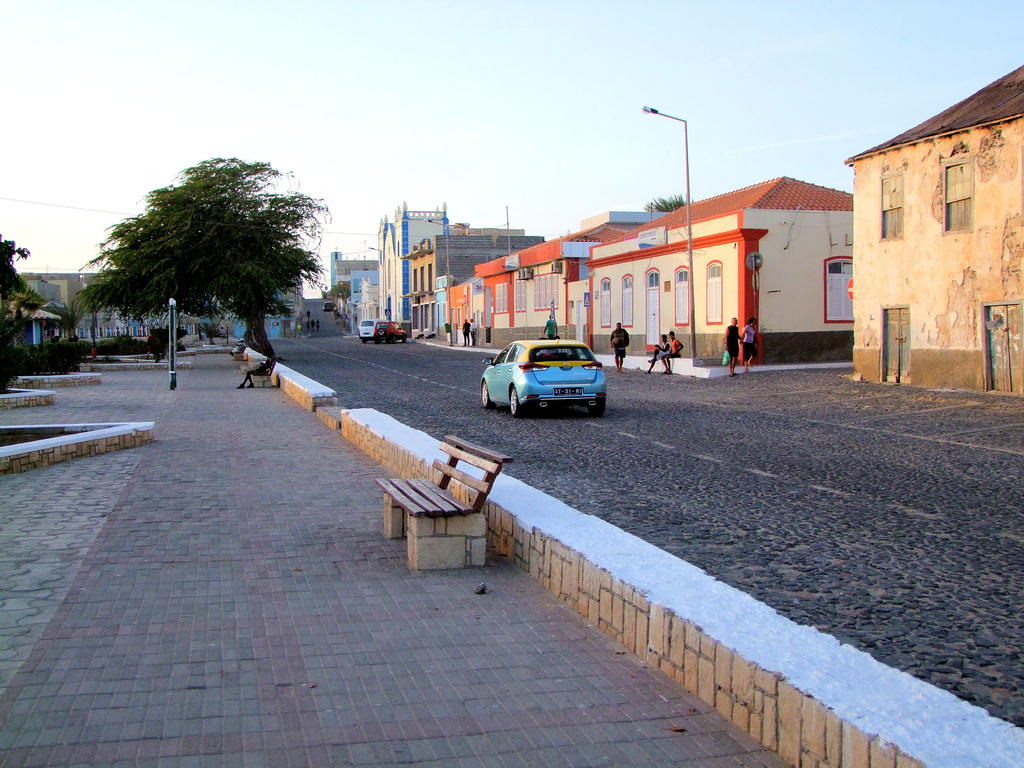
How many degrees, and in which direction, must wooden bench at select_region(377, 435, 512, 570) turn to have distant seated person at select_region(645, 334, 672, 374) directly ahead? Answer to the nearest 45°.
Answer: approximately 135° to its right

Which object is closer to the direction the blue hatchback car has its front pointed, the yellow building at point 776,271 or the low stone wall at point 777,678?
the yellow building

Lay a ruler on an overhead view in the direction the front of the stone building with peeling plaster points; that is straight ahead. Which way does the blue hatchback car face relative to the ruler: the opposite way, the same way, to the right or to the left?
to the right

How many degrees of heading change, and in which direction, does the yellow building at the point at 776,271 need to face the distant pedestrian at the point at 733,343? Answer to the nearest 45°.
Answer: approximately 45° to its left

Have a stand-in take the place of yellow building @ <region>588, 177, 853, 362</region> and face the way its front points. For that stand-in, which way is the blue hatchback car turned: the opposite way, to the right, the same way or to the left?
to the right

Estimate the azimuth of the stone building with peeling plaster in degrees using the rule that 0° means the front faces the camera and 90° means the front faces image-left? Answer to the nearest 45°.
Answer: approximately 45°

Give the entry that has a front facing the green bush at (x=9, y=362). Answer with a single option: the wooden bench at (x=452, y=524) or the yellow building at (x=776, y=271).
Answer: the yellow building

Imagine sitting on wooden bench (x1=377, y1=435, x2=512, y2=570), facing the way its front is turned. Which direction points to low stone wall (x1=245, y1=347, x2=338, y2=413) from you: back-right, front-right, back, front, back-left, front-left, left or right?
back-right
